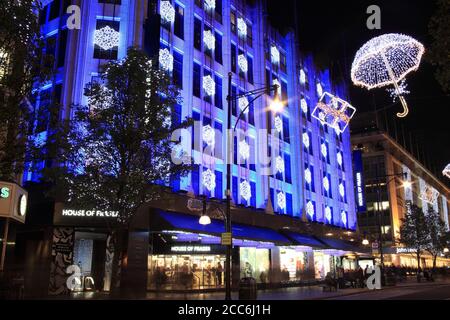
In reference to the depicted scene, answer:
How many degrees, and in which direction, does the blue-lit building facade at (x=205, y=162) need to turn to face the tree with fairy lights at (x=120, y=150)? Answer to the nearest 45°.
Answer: approximately 45° to its right

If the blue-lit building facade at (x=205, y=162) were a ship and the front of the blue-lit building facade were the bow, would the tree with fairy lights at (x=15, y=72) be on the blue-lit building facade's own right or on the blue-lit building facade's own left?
on the blue-lit building facade's own right
